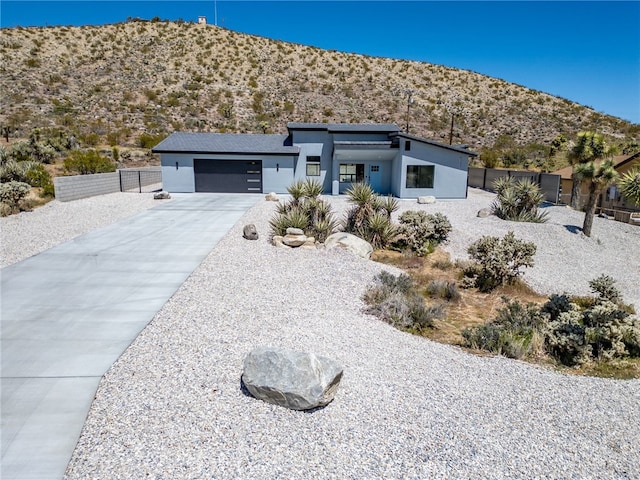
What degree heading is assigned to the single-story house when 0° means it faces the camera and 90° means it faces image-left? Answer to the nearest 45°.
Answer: approximately 0°

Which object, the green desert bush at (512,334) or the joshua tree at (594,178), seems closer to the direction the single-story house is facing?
the green desert bush

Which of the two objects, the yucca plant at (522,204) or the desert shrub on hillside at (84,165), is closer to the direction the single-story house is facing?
the yucca plant

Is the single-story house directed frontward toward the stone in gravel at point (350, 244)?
yes

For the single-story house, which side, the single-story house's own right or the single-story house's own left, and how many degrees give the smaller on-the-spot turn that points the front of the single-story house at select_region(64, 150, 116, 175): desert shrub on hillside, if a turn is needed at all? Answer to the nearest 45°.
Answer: approximately 90° to the single-story house's own right

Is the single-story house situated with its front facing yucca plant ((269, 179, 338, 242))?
yes

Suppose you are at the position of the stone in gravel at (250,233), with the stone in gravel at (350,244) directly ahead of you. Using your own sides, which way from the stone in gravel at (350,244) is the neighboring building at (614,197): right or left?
left

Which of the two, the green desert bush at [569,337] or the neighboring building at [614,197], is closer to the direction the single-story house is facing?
the green desert bush

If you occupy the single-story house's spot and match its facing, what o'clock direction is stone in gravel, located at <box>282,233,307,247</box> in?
The stone in gravel is roughly at 12 o'clock from the single-story house.

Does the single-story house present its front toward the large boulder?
yes

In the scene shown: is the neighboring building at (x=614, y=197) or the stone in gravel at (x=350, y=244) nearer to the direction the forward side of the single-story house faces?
the stone in gravel
